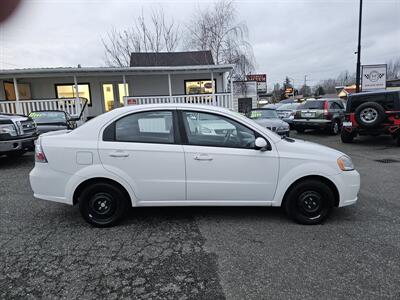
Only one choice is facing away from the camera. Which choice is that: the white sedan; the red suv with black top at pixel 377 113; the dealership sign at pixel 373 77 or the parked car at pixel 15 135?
the red suv with black top

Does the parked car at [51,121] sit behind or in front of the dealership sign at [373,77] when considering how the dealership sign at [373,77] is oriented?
in front

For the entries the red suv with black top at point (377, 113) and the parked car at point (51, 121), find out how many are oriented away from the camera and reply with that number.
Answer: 1

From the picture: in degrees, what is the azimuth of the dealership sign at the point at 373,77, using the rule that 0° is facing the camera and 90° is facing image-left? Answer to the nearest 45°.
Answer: approximately 0°

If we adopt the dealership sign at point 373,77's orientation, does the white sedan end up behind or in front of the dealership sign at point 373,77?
in front

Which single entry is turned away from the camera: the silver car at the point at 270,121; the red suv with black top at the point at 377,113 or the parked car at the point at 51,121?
the red suv with black top

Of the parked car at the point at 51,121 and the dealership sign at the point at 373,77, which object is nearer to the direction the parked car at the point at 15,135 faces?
the dealership sign

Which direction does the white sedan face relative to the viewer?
to the viewer's right

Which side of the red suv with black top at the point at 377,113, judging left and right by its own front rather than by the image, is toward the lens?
back

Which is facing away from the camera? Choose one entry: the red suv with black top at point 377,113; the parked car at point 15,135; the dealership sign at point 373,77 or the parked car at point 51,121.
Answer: the red suv with black top

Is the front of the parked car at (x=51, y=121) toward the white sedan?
yes

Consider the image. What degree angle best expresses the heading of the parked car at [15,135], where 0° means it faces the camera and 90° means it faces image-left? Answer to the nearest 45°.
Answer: approximately 315°

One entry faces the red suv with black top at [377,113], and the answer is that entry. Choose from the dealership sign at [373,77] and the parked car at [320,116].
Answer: the dealership sign

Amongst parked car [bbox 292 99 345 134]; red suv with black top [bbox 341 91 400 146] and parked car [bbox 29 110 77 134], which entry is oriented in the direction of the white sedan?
parked car [bbox 29 110 77 134]
